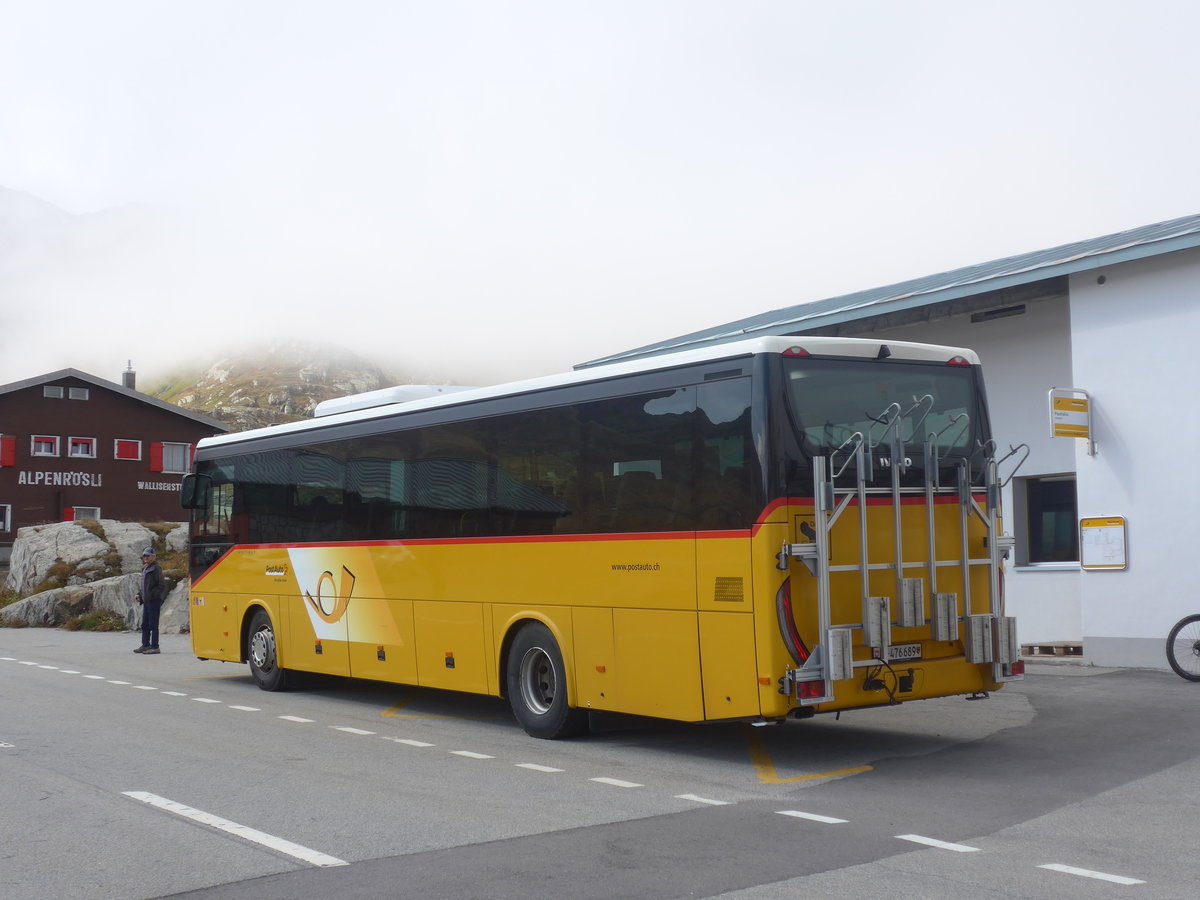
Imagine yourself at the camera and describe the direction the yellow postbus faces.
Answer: facing away from the viewer and to the left of the viewer

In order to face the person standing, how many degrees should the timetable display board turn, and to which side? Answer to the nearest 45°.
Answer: approximately 90° to its right

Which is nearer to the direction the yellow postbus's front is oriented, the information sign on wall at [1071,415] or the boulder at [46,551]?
the boulder

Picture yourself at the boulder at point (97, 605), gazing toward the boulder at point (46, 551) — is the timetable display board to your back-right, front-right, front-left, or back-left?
back-right

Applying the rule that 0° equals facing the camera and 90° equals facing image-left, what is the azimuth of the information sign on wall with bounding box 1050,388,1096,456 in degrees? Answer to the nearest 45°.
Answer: approximately 0°

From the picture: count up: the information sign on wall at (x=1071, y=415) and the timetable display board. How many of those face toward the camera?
2

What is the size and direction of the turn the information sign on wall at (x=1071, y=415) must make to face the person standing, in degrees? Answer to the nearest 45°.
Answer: approximately 90° to its right

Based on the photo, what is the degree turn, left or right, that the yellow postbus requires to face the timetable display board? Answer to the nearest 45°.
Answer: approximately 90° to its right

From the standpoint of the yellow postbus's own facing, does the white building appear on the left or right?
on its right

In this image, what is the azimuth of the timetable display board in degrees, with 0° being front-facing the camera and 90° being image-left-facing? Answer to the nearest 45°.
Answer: approximately 0°
